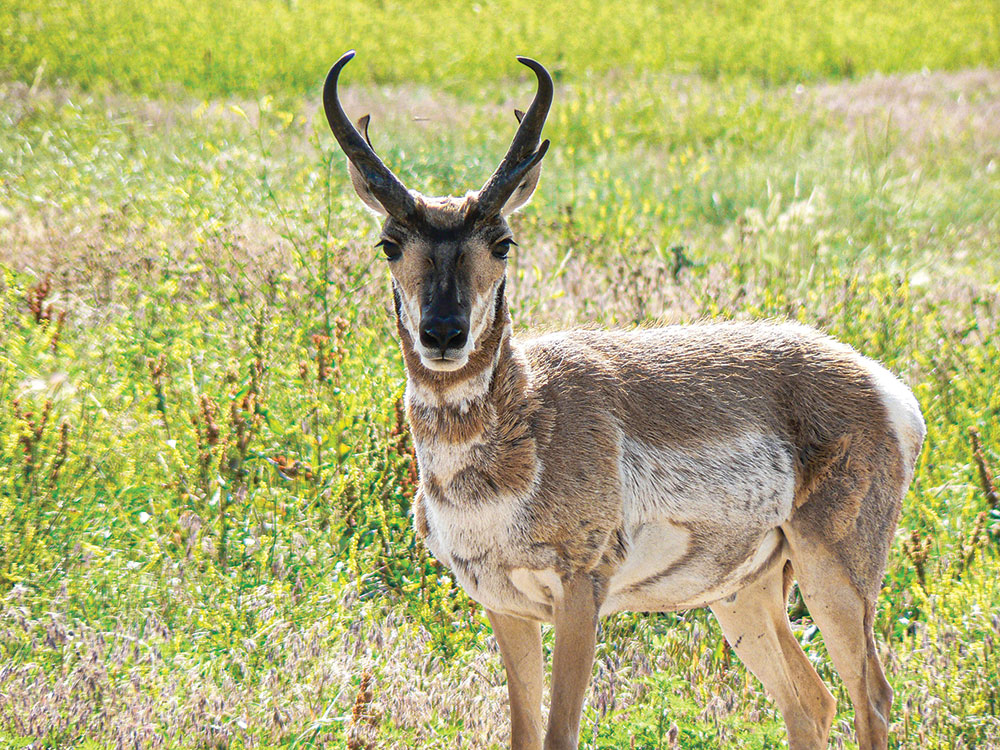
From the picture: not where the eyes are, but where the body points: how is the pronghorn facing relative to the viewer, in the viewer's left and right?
facing the viewer and to the left of the viewer
